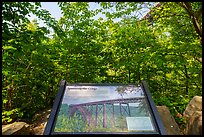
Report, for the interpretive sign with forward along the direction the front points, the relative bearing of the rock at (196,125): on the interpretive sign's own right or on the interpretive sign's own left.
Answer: on the interpretive sign's own left

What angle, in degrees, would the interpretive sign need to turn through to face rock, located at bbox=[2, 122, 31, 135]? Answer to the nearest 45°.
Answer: approximately 135° to its right

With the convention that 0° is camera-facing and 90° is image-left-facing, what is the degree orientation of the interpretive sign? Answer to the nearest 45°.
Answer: approximately 0°

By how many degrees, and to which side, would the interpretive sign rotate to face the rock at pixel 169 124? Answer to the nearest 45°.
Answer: approximately 135° to its left
